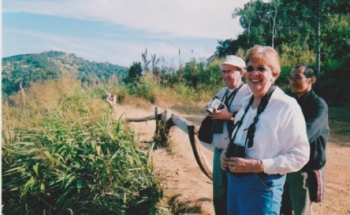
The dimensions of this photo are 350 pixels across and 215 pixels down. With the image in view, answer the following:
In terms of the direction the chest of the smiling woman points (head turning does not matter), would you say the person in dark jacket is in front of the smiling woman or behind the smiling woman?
behind

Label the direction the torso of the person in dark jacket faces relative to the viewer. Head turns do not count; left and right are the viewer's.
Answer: facing the viewer and to the left of the viewer

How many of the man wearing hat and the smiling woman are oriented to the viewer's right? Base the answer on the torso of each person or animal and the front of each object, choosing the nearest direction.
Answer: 0

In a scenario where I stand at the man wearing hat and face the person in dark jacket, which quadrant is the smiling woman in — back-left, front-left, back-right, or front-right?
front-right

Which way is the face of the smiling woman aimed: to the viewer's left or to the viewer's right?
to the viewer's left

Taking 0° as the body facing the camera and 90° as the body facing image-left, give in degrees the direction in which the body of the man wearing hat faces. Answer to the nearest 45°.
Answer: approximately 45°

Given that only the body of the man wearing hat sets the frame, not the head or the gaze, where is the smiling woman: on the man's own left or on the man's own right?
on the man's own left

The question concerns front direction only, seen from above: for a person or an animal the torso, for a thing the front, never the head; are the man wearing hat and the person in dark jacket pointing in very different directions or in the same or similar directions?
same or similar directions

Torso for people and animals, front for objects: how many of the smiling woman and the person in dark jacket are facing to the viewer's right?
0

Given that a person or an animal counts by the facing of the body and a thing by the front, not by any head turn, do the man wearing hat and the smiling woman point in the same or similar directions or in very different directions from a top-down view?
same or similar directions

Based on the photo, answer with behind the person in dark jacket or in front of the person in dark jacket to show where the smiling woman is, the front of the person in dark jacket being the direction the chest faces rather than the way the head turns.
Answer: in front

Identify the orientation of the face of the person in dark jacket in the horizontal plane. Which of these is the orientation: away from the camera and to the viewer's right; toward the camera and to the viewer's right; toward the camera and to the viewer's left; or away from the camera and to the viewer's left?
toward the camera and to the viewer's left

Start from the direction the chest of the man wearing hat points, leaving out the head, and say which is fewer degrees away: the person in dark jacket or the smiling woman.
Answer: the smiling woman

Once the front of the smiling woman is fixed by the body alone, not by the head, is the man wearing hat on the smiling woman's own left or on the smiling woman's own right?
on the smiling woman's own right
